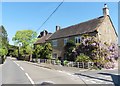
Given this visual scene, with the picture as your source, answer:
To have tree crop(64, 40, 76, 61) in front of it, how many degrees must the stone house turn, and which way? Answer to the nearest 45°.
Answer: approximately 45° to its right

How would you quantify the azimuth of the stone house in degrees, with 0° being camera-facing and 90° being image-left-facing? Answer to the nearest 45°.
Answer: approximately 45°
